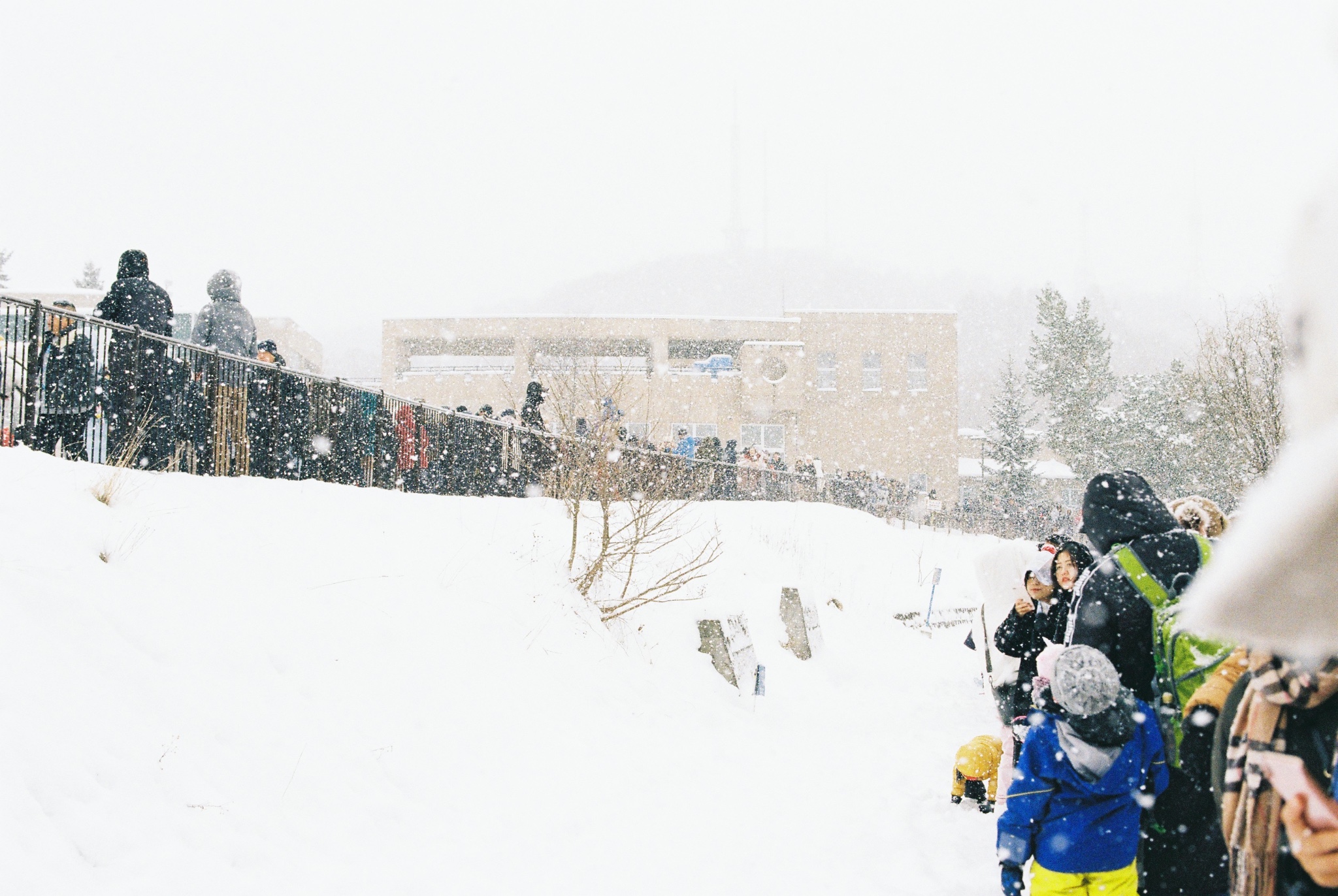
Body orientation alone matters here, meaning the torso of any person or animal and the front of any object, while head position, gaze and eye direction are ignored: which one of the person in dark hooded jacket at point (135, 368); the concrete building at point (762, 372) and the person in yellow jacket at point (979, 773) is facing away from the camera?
the person in dark hooded jacket

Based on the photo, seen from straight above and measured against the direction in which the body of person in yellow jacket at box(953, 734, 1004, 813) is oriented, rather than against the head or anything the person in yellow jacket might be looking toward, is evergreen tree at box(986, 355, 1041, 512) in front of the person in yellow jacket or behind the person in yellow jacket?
behind

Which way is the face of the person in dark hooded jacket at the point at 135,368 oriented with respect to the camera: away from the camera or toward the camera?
away from the camera

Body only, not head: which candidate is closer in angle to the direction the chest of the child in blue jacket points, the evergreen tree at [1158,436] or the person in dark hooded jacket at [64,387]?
the evergreen tree

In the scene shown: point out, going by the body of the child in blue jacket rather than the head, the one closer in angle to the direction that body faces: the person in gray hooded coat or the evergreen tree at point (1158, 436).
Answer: the evergreen tree

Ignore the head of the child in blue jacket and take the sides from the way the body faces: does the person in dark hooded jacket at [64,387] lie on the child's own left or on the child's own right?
on the child's own left

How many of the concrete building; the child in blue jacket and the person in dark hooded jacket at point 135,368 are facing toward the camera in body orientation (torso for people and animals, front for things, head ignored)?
1

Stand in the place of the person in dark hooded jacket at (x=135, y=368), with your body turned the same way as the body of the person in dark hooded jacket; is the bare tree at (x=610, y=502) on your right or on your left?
on your right

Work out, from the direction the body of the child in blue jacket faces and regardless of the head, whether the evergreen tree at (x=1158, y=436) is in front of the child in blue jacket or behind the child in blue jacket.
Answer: in front

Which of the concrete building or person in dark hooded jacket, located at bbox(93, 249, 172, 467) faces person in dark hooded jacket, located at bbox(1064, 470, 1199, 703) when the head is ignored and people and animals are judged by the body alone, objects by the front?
the concrete building

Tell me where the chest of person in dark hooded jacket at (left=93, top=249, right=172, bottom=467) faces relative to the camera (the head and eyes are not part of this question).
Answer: away from the camera

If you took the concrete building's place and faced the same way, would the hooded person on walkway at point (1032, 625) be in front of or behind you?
in front

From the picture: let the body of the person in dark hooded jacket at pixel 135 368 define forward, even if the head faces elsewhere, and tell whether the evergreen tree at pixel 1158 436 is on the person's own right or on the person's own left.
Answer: on the person's own right

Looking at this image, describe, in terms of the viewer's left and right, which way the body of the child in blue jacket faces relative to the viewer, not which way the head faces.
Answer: facing away from the viewer
